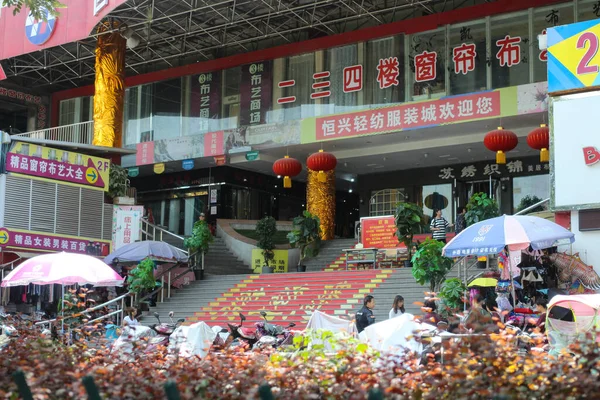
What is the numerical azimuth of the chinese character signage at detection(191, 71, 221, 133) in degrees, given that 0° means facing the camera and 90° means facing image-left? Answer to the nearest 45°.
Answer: approximately 45°

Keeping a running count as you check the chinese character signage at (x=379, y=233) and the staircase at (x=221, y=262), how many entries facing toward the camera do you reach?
2

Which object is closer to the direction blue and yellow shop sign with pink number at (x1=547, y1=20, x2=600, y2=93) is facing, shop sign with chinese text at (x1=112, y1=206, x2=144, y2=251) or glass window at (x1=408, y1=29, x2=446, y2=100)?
the shop sign with chinese text

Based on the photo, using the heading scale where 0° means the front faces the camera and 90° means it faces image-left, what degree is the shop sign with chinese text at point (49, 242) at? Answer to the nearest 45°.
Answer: approximately 315°

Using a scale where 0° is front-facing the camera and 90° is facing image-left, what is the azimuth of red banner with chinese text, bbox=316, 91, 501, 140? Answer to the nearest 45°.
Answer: approximately 45°
